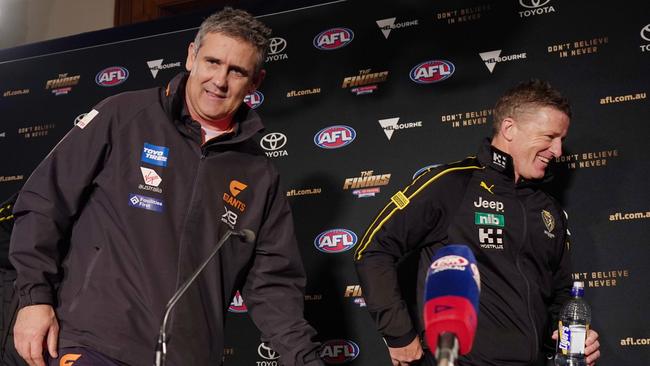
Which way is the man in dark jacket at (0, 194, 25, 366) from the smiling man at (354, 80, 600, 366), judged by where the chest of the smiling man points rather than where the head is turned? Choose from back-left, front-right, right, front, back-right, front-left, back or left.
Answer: back-right

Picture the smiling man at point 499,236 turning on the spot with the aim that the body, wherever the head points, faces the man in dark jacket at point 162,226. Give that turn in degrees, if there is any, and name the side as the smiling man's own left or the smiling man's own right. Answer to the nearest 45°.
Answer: approximately 90° to the smiling man's own right

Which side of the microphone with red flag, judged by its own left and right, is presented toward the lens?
back

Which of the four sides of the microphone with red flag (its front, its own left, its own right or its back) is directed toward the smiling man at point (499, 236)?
front

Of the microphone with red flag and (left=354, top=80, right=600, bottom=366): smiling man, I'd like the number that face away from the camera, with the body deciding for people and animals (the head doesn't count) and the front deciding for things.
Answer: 1

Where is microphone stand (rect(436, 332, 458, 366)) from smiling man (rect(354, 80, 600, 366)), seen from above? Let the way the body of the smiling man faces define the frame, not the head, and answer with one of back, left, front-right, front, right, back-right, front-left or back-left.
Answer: front-right

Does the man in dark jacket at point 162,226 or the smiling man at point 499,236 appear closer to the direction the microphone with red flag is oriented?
the smiling man

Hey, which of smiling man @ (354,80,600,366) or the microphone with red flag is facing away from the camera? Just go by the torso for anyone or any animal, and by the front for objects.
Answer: the microphone with red flag

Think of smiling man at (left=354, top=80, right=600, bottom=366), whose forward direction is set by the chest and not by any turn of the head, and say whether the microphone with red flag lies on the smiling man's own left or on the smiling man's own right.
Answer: on the smiling man's own right

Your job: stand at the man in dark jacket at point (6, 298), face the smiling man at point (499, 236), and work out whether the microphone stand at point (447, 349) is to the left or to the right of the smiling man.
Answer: right

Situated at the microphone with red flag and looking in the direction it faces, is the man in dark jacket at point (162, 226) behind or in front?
in front
